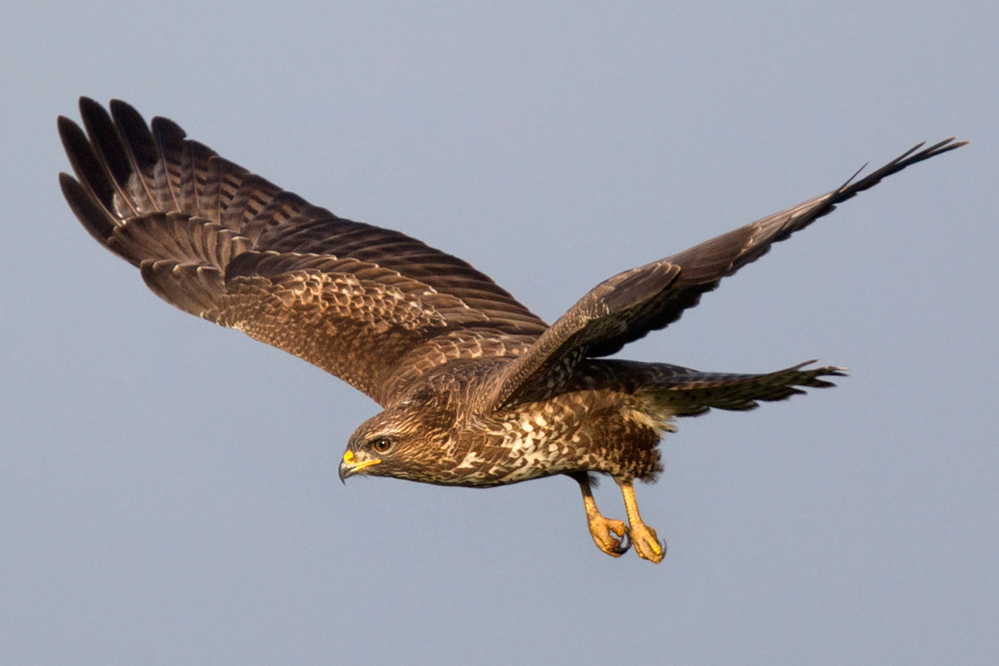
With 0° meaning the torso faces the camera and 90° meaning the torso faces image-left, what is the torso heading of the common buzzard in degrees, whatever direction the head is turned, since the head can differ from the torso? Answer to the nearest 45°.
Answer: approximately 45°
